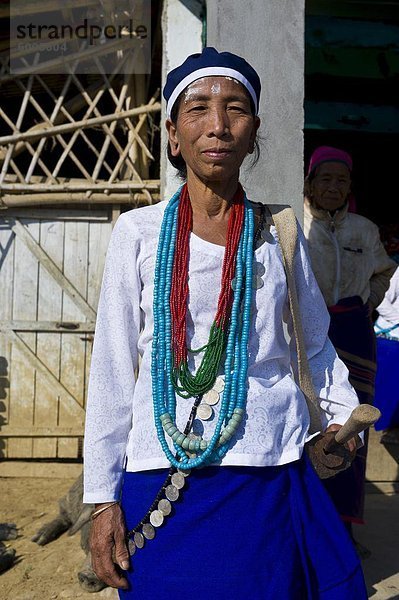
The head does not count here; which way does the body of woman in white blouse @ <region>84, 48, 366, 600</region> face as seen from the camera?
toward the camera

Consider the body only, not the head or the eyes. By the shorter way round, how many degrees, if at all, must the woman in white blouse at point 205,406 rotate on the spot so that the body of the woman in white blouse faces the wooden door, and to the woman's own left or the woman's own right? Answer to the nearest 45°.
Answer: approximately 180°

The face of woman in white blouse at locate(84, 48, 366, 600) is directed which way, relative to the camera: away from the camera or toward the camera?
toward the camera

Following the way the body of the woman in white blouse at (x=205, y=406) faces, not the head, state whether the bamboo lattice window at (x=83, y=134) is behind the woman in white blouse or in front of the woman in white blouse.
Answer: behind
